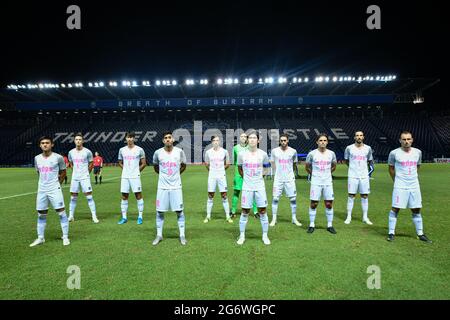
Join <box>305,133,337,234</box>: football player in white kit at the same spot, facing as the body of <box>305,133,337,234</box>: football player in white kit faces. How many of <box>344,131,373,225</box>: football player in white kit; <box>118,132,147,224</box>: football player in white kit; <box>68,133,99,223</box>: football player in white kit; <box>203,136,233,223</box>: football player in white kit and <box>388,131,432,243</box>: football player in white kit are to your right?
3

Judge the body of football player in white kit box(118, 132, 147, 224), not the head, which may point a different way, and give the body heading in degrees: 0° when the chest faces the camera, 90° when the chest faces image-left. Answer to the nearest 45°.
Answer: approximately 0°

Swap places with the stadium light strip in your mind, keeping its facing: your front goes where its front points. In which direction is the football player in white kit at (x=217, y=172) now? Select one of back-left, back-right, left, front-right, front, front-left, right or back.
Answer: front

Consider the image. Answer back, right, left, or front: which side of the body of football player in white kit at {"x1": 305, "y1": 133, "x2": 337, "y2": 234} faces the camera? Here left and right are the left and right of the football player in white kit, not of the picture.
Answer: front

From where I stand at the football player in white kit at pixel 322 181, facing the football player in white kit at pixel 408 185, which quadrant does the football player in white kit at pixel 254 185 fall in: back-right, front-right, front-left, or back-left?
back-right

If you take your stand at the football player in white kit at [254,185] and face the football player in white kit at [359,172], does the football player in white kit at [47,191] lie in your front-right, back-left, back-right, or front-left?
back-left

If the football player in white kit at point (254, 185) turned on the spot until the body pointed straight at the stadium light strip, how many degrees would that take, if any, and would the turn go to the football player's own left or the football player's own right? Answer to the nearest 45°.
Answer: approximately 180°

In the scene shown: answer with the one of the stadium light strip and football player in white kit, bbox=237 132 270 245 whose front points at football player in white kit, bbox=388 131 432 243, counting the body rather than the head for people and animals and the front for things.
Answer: the stadium light strip

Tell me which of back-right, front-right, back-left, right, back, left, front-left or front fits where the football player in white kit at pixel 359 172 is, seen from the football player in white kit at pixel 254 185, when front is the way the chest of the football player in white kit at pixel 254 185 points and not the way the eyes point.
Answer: back-left

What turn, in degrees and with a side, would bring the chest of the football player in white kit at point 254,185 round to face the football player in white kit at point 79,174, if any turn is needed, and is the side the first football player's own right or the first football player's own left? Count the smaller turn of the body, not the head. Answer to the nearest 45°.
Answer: approximately 90° to the first football player's own right

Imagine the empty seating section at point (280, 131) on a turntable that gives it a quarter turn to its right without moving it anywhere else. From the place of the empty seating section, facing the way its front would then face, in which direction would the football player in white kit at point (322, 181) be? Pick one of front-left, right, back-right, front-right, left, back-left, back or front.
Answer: left

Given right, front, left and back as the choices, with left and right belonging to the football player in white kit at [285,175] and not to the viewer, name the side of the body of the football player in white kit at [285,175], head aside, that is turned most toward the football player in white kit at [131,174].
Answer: right

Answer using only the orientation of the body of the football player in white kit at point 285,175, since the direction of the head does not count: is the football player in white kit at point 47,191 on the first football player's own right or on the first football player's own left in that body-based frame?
on the first football player's own right

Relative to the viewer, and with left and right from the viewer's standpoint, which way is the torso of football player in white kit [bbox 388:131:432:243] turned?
facing the viewer
